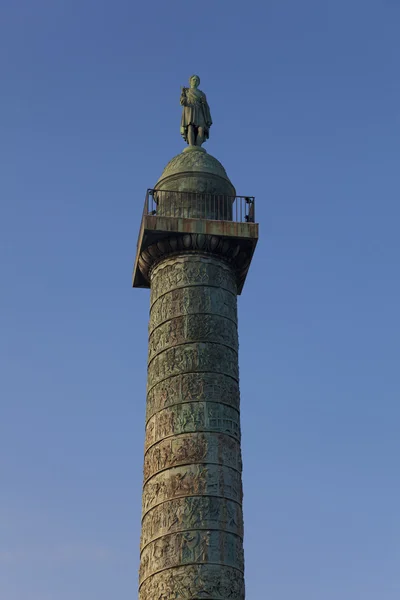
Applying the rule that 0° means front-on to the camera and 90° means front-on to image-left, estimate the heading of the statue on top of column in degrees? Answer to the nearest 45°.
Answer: approximately 0°
